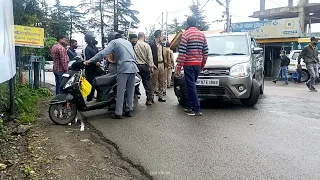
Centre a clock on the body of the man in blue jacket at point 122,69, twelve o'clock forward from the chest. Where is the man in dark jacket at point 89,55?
The man in dark jacket is roughly at 1 o'clock from the man in blue jacket.

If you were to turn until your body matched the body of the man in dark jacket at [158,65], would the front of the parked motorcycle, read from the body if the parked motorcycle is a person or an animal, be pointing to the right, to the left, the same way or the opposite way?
to the right

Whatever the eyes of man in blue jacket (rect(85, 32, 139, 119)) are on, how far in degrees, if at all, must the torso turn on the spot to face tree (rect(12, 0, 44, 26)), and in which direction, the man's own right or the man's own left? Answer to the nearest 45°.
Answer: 0° — they already face it

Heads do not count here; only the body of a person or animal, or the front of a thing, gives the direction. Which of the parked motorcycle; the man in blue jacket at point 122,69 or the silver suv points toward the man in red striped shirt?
the silver suv

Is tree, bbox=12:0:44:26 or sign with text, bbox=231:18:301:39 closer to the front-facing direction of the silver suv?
the tree

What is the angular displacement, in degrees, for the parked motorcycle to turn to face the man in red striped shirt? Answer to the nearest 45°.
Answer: approximately 135° to its left

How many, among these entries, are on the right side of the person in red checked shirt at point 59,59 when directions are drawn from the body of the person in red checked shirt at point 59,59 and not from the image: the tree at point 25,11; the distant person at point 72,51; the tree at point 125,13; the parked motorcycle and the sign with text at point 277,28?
1

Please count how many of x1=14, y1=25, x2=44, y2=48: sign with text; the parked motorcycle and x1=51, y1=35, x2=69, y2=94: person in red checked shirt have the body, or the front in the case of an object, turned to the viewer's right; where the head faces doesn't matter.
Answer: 1

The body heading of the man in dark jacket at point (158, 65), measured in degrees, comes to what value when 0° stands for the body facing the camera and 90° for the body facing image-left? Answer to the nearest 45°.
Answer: approximately 315°

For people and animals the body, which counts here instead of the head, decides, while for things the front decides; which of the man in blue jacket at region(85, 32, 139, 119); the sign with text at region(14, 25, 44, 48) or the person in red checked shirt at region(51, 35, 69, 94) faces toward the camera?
the sign with text

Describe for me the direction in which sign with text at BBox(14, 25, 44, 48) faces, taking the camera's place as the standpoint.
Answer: facing the viewer
